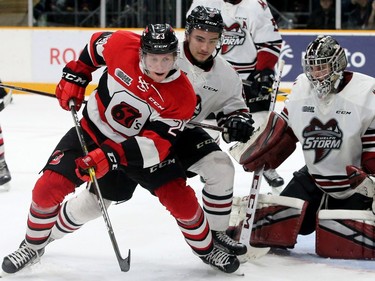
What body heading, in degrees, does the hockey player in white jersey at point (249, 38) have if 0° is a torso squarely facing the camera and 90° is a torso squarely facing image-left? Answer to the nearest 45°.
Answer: approximately 0°

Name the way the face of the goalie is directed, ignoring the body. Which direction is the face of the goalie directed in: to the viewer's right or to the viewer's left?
to the viewer's left
